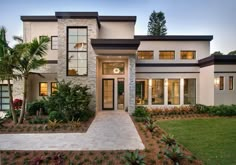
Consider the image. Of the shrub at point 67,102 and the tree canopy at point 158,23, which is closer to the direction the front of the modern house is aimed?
the shrub

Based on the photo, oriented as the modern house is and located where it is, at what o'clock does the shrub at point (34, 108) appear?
The shrub is roughly at 2 o'clock from the modern house.

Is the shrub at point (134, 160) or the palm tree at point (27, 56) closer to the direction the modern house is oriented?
the shrub

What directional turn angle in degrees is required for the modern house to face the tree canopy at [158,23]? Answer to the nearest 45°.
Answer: approximately 180°

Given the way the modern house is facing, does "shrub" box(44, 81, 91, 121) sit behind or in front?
in front

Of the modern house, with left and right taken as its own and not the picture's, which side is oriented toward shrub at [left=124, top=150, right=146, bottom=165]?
front

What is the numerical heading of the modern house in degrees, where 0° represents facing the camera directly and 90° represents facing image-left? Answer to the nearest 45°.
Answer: approximately 0°

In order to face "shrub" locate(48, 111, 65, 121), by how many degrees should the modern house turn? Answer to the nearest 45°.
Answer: approximately 45° to its right

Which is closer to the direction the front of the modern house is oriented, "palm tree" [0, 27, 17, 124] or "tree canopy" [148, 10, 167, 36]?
the palm tree
